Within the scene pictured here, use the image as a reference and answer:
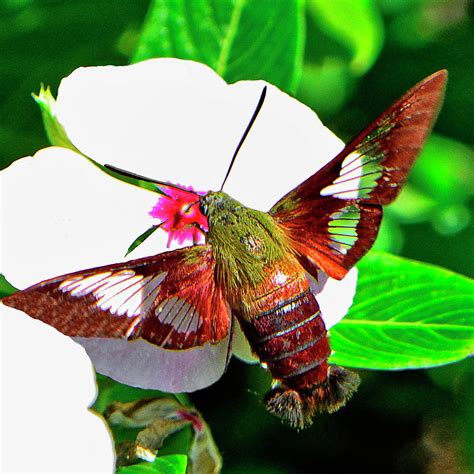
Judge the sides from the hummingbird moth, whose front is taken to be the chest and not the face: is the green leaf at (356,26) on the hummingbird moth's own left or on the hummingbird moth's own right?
on the hummingbird moth's own right

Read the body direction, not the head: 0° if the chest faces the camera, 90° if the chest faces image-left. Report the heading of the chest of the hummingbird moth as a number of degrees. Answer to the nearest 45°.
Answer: approximately 135°
